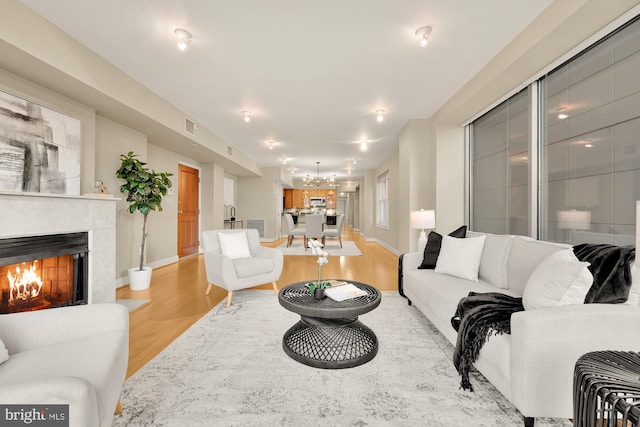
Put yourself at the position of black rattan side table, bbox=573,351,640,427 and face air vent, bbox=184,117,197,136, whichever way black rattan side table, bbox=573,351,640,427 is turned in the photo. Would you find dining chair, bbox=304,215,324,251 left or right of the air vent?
right

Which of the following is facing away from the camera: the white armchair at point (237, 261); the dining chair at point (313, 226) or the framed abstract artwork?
the dining chair

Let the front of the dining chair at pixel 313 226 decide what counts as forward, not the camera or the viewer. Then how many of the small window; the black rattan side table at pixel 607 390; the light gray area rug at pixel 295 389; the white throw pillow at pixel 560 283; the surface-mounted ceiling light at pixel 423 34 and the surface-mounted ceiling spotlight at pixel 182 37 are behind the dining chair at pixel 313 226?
5

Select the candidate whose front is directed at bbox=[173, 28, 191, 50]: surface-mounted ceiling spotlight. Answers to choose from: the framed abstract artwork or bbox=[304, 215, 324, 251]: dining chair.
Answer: the framed abstract artwork

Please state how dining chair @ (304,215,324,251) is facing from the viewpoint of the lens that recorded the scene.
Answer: facing away from the viewer

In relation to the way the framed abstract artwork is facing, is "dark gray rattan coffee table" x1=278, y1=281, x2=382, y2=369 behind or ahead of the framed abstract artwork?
ahead

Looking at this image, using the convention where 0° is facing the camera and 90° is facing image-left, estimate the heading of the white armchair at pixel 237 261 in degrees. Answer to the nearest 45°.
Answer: approximately 315°

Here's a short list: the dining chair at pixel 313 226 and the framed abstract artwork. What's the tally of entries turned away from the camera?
1

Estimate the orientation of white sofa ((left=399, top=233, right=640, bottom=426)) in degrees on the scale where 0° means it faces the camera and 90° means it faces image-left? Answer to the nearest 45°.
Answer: approximately 45°

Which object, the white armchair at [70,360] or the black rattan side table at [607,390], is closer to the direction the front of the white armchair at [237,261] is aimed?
the black rattan side table

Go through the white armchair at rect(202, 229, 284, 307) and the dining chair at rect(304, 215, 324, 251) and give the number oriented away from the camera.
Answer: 1

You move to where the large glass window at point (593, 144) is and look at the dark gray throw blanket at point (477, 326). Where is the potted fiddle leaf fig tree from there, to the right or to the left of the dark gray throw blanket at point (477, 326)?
right

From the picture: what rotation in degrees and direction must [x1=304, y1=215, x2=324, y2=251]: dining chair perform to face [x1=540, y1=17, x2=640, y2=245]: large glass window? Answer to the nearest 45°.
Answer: approximately 135° to its right

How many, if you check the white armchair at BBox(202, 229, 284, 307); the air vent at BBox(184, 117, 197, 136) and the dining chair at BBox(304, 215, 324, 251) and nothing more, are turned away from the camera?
1

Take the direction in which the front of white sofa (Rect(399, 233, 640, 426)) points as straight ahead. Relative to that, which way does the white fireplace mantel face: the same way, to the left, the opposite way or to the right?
the opposite way

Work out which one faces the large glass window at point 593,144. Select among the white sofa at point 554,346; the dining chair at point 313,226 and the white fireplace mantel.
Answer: the white fireplace mantel
